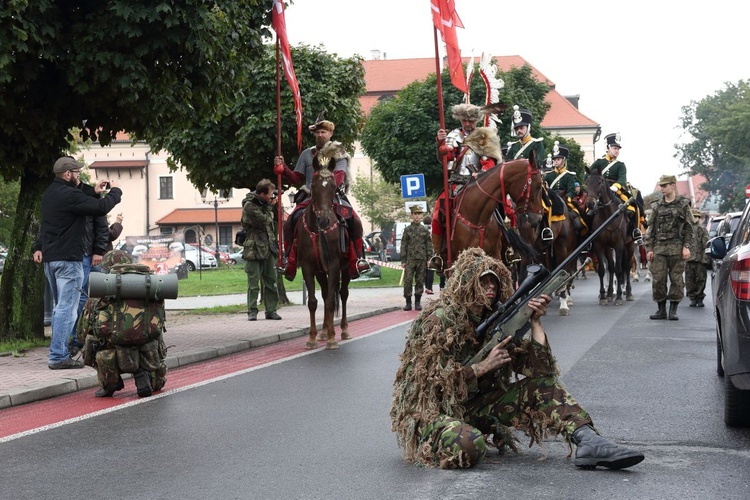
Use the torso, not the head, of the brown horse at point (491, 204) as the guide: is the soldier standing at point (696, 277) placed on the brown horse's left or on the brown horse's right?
on the brown horse's left

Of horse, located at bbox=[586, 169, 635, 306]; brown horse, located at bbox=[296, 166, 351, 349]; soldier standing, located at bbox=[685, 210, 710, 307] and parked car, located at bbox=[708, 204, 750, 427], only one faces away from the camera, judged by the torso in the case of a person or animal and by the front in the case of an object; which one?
the parked car

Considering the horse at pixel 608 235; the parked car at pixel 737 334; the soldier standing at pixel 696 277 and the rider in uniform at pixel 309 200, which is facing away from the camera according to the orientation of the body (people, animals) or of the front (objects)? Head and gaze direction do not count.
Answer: the parked car

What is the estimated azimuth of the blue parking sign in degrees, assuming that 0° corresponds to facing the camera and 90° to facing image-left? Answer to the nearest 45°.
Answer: approximately 0°

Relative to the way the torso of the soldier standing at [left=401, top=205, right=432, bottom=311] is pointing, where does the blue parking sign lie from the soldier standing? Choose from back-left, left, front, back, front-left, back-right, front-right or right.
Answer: back

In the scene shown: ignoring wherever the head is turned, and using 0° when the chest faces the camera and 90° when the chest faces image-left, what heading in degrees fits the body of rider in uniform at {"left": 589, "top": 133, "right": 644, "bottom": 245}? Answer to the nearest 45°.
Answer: approximately 45°

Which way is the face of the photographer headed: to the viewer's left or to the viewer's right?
to the viewer's right

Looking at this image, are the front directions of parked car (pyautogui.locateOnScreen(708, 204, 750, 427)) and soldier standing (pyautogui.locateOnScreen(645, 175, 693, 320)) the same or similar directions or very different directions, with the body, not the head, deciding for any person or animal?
very different directions

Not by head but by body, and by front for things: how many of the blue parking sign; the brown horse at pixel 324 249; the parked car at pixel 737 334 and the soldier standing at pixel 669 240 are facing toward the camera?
3

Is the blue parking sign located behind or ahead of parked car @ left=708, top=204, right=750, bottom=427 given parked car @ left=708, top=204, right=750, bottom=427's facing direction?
ahead

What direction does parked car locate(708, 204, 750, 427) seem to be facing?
away from the camera
